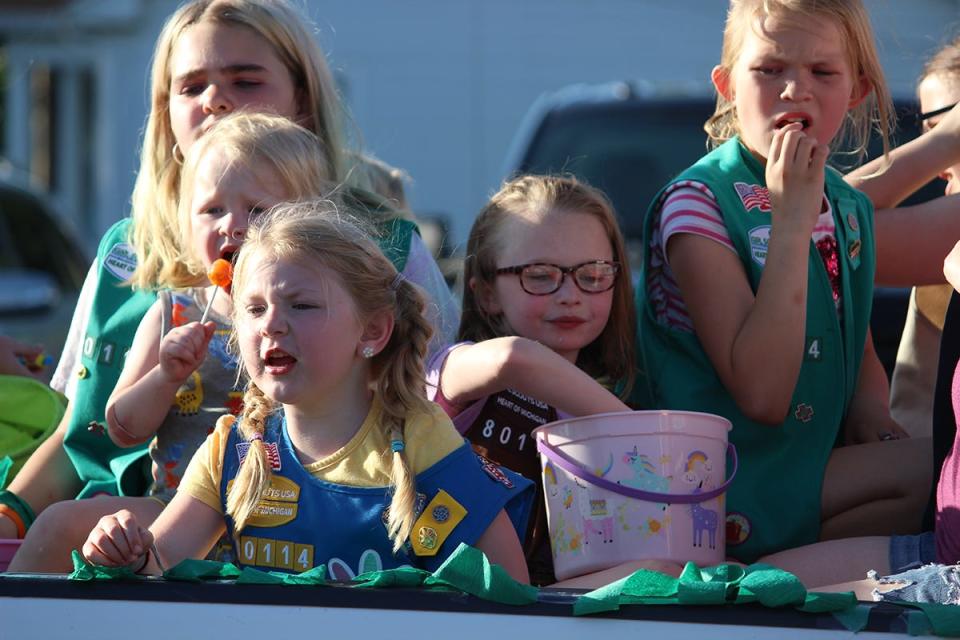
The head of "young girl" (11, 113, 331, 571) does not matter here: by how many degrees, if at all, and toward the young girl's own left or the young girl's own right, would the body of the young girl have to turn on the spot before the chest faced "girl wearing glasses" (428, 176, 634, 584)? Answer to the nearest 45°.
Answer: approximately 90° to the young girl's own left

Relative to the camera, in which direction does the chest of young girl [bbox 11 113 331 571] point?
toward the camera

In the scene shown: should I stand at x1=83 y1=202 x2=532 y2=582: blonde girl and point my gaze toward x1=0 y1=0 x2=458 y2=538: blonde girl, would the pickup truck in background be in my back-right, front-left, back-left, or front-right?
front-right

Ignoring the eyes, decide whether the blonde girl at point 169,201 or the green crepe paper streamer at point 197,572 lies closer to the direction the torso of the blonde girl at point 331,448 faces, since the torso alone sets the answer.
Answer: the green crepe paper streamer

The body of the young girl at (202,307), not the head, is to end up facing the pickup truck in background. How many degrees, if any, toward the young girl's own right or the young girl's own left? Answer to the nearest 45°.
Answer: approximately 135° to the young girl's own left

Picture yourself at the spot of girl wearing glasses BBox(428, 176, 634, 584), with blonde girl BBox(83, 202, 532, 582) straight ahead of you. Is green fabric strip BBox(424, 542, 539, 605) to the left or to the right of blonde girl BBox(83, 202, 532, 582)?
left

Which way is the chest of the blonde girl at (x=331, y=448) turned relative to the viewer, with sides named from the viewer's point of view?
facing the viewer and to the left of the viewer

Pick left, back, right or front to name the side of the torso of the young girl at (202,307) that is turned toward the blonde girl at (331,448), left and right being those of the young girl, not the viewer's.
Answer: front

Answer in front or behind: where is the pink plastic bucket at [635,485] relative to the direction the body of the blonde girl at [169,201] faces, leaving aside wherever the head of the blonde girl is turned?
in front

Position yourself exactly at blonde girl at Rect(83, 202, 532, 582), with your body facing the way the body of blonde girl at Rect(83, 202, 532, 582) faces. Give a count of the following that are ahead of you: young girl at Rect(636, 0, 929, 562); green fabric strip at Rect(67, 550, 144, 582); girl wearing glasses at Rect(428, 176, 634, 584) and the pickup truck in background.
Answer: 1

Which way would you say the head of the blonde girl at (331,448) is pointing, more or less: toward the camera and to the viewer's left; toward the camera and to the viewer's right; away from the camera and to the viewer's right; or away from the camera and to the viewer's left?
toward the camera and to the viewer's left

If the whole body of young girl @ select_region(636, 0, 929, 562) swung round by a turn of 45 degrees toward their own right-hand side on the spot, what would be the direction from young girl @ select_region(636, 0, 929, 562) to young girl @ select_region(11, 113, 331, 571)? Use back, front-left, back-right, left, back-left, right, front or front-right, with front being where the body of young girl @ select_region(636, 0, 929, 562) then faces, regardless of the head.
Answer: right

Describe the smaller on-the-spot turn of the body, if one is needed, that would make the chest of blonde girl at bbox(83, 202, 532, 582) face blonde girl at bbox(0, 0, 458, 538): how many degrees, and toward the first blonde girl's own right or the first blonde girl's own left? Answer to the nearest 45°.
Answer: approximately 135° to the first blonde girl's own right

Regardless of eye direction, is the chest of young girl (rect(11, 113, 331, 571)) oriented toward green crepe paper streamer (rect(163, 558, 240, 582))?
yes

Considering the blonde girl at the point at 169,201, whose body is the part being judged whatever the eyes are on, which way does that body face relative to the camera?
toward the camera

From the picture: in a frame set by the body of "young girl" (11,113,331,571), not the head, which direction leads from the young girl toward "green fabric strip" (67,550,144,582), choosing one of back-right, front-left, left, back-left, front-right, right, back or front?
front
